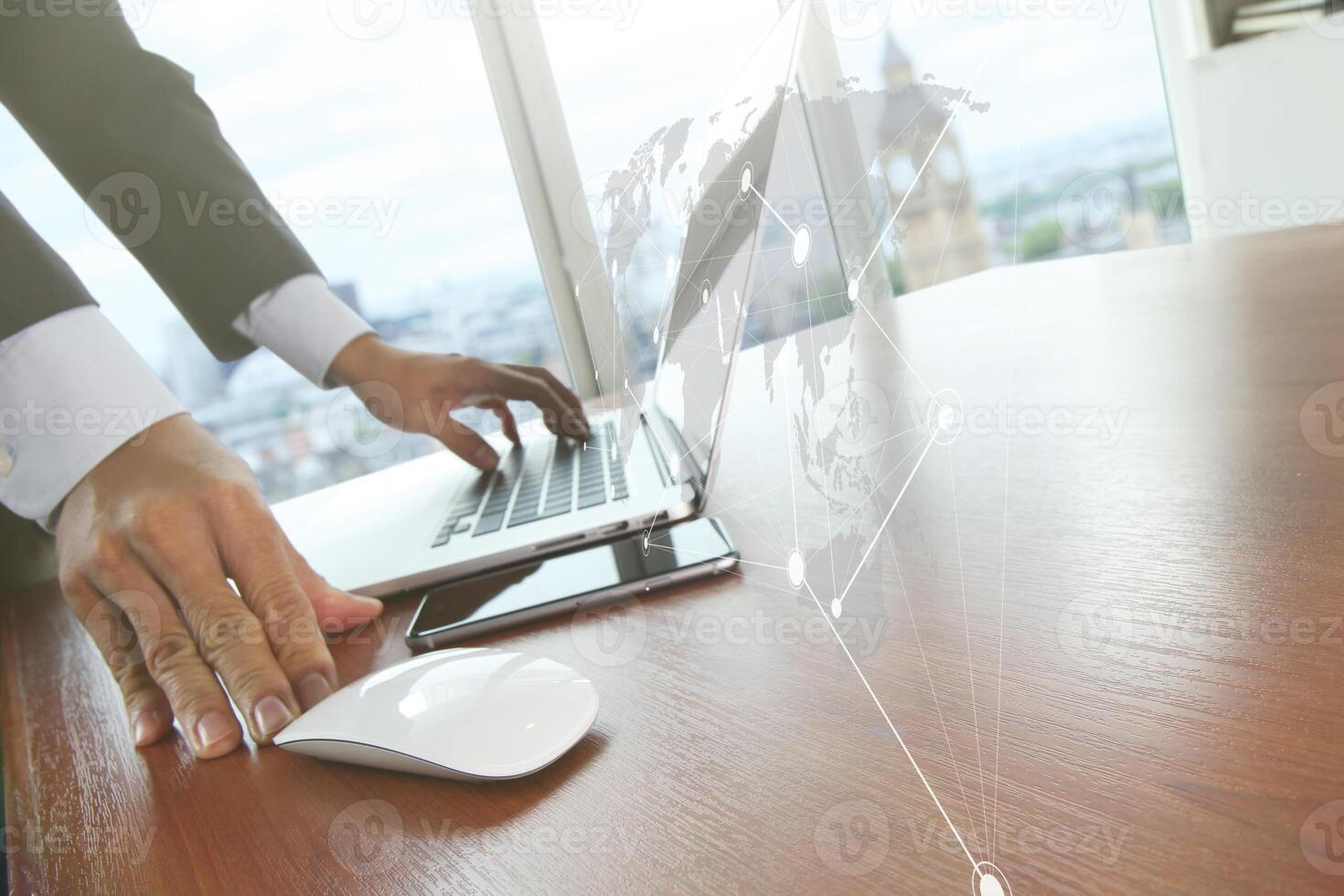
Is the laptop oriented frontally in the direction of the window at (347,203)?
no

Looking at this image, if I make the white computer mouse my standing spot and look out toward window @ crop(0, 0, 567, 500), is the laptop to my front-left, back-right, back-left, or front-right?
front-right

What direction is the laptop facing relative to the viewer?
to the viewer's left
